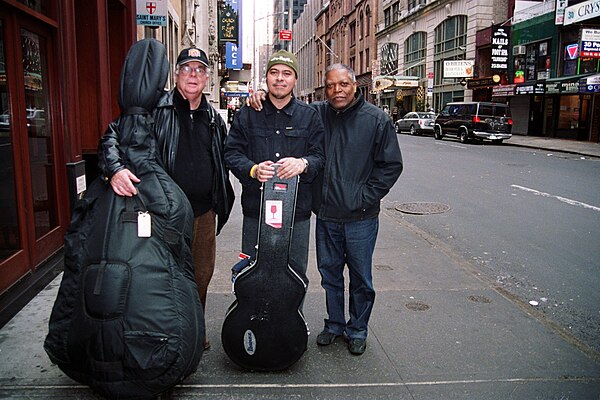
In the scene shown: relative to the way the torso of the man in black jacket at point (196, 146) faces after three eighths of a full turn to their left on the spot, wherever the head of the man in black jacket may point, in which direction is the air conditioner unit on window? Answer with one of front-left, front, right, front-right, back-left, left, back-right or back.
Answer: front

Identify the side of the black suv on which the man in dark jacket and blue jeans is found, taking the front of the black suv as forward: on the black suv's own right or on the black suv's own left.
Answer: on the black suv's own left

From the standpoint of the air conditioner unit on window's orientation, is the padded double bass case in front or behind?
in front

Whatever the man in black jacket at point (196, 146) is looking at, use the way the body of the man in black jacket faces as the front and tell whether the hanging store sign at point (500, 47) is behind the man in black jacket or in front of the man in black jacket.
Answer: behind

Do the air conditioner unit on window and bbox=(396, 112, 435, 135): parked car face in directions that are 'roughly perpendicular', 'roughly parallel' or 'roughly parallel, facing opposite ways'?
roughly perpendicular

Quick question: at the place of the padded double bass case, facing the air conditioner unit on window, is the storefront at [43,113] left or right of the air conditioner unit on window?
left

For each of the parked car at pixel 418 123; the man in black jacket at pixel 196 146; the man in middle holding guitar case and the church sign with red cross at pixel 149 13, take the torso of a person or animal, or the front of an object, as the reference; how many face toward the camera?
3

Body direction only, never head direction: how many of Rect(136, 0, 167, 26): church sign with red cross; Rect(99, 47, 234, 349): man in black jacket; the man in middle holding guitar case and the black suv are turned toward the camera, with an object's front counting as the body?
3
